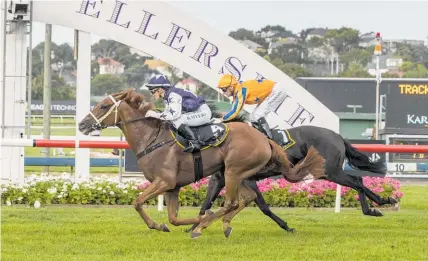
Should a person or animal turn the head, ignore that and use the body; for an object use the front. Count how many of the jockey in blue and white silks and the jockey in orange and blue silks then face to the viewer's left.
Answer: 2

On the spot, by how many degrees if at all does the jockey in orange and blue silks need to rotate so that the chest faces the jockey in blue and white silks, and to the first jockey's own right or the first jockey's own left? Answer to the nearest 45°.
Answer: approximately 45° to the first jockey's own left

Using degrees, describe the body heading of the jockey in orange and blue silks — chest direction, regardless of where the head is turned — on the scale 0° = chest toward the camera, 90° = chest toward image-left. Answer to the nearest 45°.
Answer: approximately 90°

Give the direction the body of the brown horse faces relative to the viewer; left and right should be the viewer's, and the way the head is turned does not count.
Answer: facing to the left of the viewer

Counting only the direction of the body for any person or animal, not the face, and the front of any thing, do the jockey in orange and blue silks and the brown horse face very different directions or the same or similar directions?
same or similar directions

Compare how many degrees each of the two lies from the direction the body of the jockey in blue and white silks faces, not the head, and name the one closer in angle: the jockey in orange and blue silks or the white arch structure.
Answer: the white arch structure

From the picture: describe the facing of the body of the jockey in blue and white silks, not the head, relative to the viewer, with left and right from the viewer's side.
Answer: facing to the left of the viewer

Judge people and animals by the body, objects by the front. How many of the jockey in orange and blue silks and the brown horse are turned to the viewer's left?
2

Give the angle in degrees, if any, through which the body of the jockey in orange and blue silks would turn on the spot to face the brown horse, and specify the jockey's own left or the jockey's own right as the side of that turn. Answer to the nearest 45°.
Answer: approximately 45° to the jockey's own left

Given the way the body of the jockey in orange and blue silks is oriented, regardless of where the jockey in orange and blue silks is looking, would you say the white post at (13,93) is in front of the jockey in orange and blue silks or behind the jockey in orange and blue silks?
in front

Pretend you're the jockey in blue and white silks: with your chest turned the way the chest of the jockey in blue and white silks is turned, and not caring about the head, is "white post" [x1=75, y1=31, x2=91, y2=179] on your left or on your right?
on your right

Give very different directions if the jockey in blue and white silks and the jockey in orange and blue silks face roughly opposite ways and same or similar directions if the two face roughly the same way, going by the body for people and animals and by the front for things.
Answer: same or similar directions
